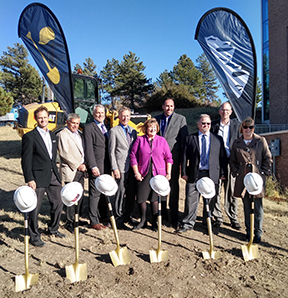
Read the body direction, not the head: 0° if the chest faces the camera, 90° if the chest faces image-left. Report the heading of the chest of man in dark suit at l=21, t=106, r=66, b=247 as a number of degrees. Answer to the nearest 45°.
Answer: approximately 315°

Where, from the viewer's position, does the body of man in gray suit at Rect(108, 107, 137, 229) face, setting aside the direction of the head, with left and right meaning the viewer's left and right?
facing the viewer and to the right of the viewer

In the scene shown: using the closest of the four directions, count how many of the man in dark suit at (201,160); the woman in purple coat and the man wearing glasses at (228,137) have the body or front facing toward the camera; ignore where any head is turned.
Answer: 3

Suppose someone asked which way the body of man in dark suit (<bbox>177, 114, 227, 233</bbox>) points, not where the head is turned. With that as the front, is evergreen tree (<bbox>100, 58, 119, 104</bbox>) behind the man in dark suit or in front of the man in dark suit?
behind

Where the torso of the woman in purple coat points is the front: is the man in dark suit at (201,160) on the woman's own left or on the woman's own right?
on the woman's own left

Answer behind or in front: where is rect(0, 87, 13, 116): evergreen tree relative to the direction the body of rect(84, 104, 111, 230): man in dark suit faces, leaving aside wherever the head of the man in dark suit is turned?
behind

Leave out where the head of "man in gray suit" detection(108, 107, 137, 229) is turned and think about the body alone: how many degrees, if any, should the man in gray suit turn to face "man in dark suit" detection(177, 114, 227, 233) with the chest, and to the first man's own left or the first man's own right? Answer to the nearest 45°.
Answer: approximately 45° to the first man's own left

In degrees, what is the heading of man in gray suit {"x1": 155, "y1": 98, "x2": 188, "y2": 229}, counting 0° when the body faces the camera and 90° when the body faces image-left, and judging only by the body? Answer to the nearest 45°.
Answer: approximately 45°

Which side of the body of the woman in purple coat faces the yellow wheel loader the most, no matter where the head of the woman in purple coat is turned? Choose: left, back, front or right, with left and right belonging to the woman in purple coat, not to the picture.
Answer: back

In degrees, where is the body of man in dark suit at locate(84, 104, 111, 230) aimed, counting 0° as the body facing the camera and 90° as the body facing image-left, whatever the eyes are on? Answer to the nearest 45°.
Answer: approximately 315°

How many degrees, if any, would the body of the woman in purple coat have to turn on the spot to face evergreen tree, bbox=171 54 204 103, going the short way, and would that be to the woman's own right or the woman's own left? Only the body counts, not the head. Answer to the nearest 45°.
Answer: approximately 180°
